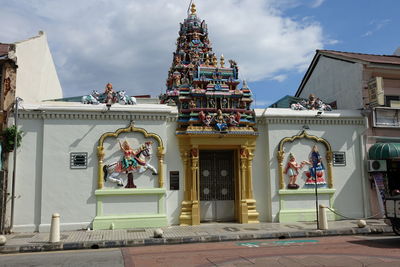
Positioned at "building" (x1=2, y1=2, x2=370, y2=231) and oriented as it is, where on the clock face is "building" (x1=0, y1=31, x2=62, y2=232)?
"building" (x1=0, y1=31, x2=62, y2=232) is roughly at 3 o'clock from "building" (x1=2, y1=2, x2=370, y2=231).

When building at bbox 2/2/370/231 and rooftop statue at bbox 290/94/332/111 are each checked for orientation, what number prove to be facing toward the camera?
2

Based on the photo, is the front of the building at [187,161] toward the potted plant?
no

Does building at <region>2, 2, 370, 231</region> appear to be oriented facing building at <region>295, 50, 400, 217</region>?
no

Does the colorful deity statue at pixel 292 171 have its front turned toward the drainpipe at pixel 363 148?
no

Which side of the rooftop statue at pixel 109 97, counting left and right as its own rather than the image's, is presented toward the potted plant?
right

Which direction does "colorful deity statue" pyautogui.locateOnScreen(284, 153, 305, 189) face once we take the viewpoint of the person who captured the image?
facing the viewer and to the right of the viewer

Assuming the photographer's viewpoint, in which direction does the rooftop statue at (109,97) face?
facing the viewer

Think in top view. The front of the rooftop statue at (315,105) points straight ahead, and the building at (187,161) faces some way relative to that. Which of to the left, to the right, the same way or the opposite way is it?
the same way

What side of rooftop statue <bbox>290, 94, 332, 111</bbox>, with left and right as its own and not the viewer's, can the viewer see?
front

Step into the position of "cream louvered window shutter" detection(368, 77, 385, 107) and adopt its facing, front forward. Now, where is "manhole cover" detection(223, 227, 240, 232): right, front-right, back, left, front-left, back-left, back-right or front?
front

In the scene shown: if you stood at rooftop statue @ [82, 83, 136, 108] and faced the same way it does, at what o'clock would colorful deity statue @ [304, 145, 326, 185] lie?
The colorful deity statue is roughly at 9 o'clock from the rooftop statue.
